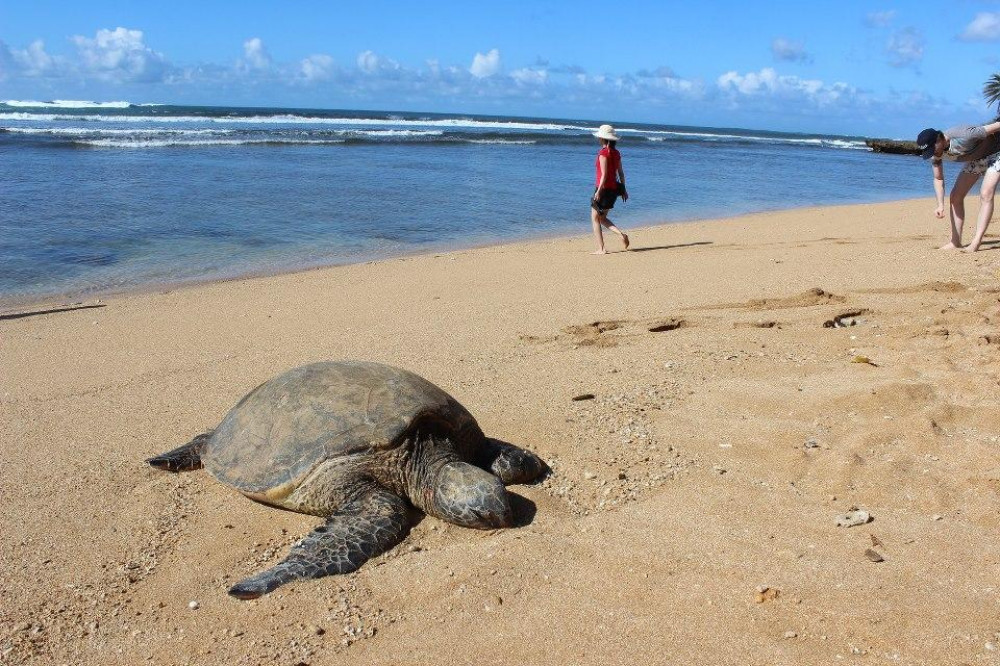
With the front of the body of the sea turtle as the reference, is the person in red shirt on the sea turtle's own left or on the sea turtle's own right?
on the sea turtle's own left

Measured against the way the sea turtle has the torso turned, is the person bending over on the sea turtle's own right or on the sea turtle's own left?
on the sea turtle's own left

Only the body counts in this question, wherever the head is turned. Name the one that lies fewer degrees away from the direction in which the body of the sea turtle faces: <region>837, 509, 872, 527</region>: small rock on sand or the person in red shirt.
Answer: the small rock on sand

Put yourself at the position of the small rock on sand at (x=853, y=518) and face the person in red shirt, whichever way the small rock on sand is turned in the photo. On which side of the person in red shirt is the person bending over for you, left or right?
right

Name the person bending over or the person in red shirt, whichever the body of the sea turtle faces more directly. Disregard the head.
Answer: the person bending over

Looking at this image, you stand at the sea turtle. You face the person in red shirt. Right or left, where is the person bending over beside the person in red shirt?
right
